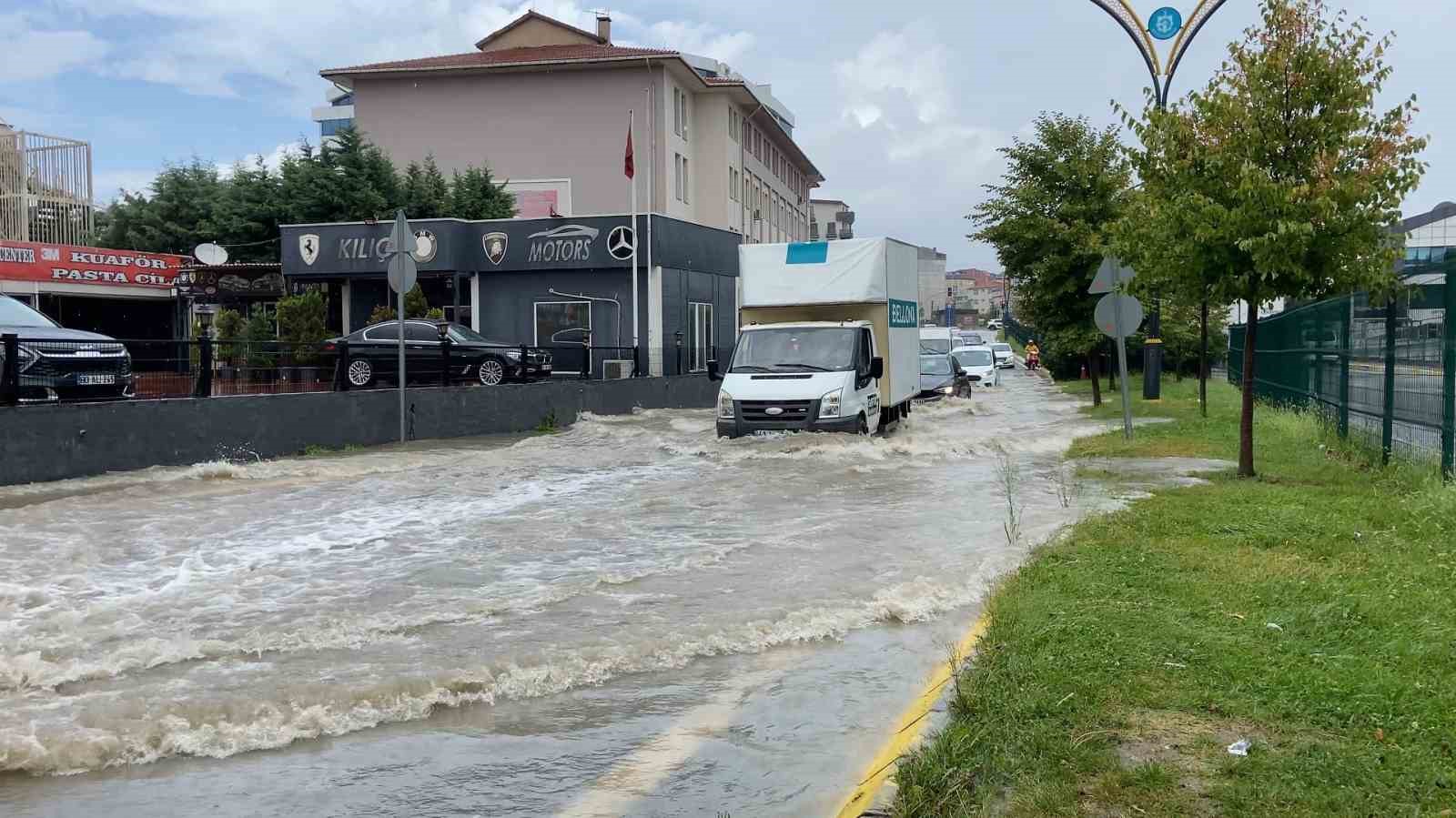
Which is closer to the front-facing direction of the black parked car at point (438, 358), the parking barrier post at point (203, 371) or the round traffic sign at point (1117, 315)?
the round traffic sign

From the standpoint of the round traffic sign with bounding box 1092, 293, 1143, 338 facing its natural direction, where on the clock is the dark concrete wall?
The dark concrete wall is roughly at 8 o'clock from the round traffic sign.

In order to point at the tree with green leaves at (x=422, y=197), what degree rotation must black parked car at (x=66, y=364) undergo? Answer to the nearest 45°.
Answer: approximately 135° to its left

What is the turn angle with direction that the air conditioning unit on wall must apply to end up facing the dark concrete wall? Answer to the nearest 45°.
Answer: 0° — it already faces it

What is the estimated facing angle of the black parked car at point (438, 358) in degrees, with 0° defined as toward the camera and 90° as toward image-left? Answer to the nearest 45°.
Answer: approximately 270°

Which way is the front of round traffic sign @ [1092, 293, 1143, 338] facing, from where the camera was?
facing away from the viewer
